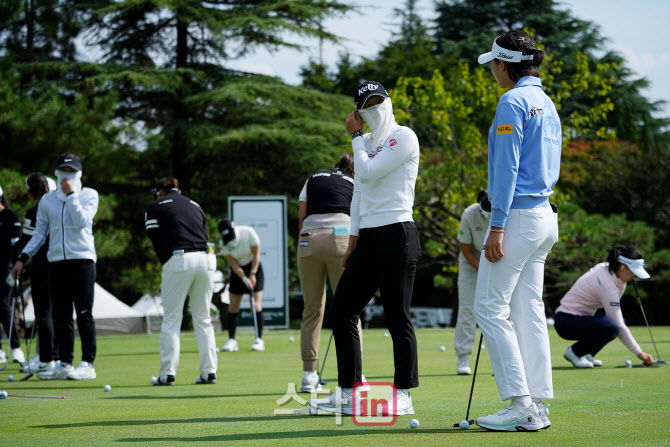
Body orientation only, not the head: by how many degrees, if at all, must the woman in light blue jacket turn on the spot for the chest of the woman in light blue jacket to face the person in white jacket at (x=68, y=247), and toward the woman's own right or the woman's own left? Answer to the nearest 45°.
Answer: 0° — they already face them

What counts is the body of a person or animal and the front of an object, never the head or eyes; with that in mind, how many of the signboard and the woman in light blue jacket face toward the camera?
1

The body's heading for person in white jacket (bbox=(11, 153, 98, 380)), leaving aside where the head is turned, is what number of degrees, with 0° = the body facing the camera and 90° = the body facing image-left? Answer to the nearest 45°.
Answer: approximately 45°

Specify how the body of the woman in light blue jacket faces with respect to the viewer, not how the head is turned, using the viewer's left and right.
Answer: facing away from the viewer and to the left of the viewer

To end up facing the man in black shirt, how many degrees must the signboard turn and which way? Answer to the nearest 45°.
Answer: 0° — it already faces them

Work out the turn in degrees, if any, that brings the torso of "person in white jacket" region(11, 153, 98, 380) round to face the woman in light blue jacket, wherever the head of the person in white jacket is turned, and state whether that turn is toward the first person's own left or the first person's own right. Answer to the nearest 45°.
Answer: approximately 90° to the first person's own left

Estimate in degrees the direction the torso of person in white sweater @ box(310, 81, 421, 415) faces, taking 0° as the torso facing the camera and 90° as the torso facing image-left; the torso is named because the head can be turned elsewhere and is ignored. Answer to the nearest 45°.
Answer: approximately 45°

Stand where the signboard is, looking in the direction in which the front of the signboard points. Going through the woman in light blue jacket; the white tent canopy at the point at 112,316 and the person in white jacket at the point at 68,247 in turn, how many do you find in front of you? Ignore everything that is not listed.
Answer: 2

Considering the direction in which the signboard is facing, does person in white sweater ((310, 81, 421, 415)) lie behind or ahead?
ahead
